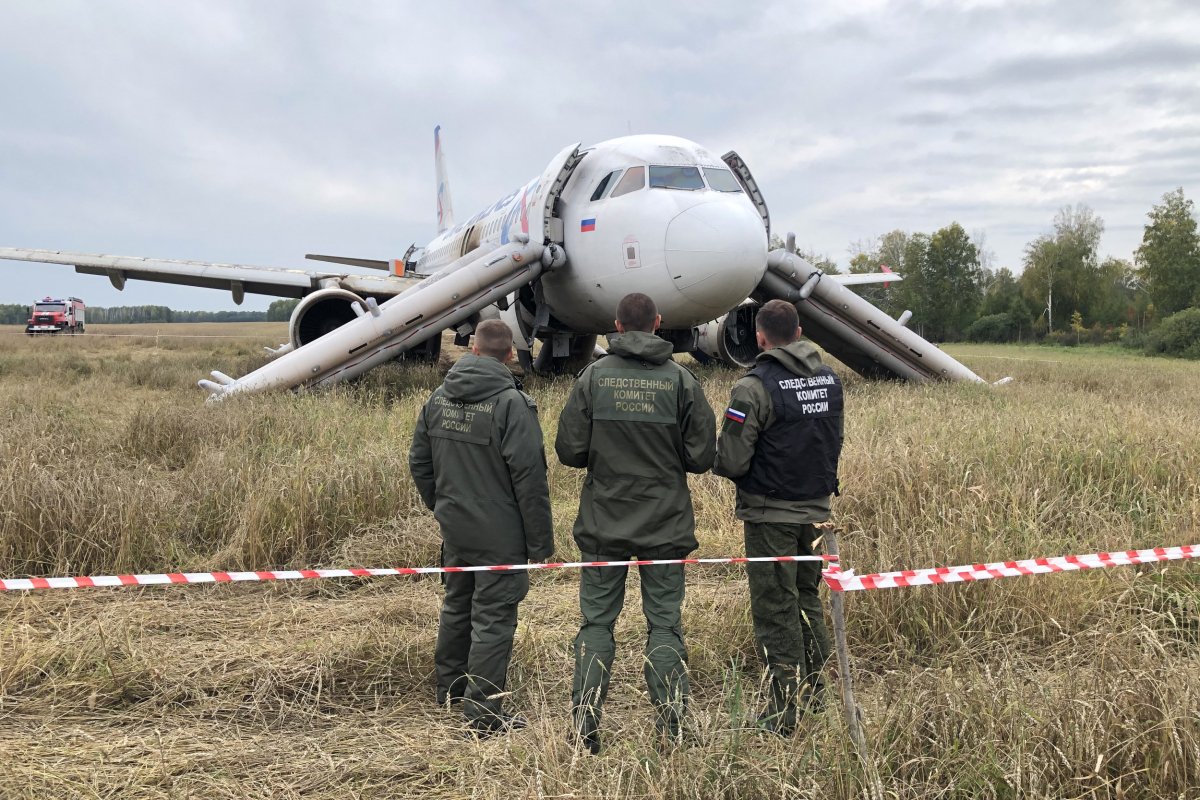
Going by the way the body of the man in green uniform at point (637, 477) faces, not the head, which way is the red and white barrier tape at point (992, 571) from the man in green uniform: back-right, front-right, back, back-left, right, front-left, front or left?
right

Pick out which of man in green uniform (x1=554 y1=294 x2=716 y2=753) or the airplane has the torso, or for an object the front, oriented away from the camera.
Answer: the man in green uniform

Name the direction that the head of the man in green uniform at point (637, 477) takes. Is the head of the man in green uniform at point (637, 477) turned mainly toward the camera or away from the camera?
away from the camera

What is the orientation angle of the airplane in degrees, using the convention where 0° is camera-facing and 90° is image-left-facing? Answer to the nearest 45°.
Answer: approximately 315°

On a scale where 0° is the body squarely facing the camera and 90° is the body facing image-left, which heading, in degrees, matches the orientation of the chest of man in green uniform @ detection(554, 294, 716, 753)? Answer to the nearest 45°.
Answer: approximately 180°

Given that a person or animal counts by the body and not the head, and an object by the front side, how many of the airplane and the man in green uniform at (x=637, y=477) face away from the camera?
1

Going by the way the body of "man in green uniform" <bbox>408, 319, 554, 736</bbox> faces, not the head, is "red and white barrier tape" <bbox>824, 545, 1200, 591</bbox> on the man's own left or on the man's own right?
on the man's own right

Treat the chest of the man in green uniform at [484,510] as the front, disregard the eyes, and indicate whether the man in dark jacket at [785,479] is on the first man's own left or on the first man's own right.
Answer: on the first man's own right

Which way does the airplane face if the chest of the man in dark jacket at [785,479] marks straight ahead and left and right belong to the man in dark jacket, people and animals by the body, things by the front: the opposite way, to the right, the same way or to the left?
the opposite way

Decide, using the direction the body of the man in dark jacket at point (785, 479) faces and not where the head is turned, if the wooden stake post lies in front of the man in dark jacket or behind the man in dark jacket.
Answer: behind

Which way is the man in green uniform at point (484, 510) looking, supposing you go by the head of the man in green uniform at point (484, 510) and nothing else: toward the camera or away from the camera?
away from the camera
